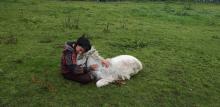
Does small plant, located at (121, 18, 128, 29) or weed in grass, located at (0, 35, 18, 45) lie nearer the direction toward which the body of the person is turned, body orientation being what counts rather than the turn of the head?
the small plant

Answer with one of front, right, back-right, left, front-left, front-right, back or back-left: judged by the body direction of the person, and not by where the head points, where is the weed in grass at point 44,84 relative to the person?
back

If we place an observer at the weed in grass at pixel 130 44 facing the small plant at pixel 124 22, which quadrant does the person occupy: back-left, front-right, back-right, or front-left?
back-left

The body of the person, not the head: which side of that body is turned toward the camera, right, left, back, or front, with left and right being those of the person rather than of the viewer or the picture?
right

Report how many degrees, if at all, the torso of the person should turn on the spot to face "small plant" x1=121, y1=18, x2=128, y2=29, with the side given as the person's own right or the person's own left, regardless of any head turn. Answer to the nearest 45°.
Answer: approximately 90° to the person's own left

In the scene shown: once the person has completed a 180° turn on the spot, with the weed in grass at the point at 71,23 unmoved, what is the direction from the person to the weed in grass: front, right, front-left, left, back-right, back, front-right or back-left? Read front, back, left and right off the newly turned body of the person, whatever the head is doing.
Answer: right

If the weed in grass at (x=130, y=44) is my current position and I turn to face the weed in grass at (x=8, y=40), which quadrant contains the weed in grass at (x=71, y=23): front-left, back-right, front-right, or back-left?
front-right

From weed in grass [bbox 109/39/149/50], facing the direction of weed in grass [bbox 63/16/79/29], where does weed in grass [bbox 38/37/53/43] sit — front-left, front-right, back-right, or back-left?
front-left
